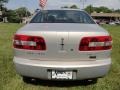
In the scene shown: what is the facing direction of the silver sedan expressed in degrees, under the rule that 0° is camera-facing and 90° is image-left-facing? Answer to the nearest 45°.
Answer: approximately 180°
